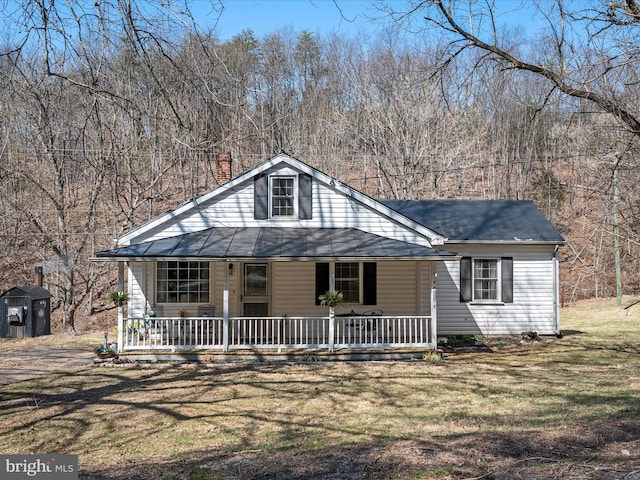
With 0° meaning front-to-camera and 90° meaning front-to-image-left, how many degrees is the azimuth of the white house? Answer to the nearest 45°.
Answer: approximately 0°

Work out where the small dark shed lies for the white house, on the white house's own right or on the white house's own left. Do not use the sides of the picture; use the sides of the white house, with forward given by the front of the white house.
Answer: on the white house's own right
